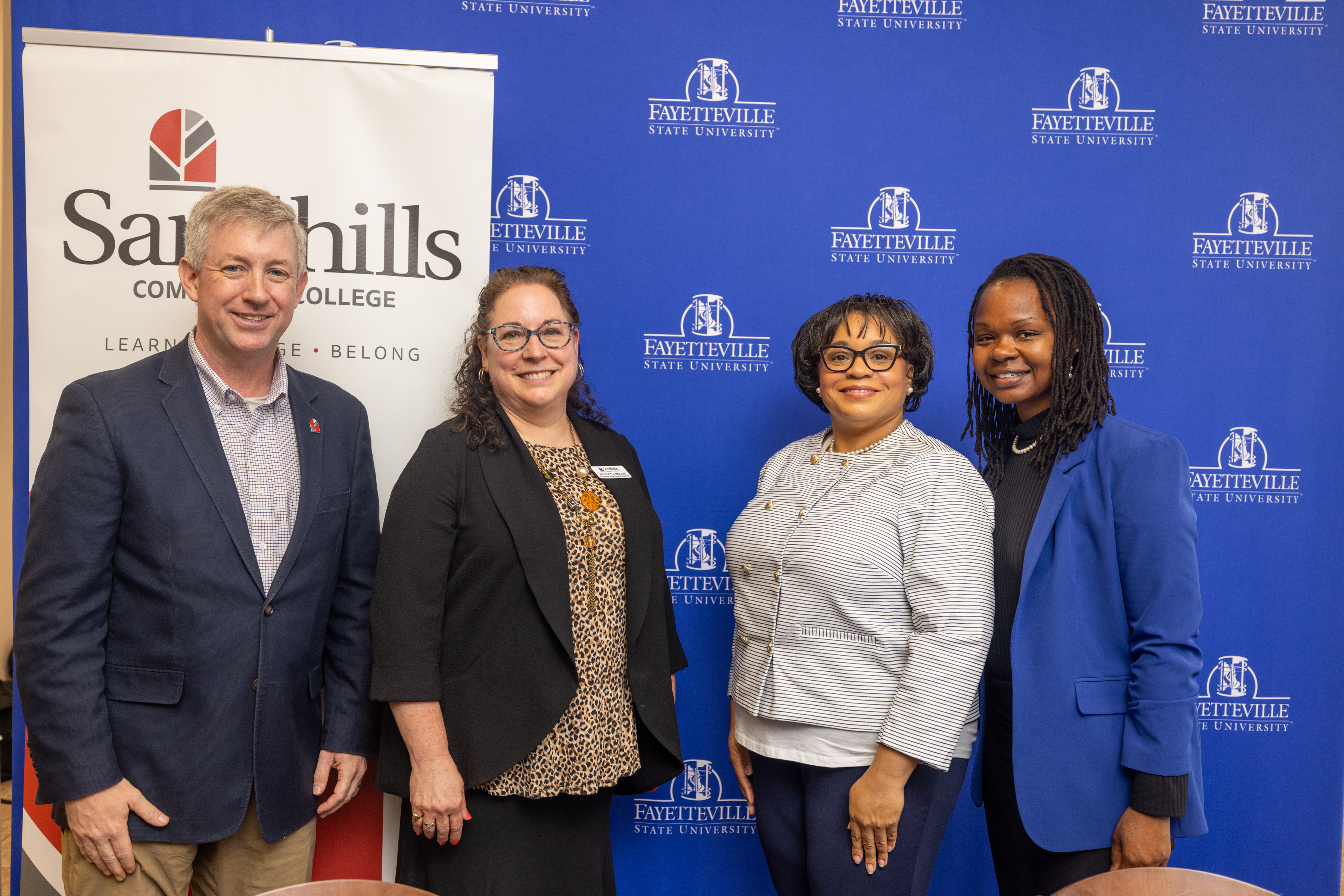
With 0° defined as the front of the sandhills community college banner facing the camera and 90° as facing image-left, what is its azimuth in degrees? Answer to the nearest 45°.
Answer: approximately 0°

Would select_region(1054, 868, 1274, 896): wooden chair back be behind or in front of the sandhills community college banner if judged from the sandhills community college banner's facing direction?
in front

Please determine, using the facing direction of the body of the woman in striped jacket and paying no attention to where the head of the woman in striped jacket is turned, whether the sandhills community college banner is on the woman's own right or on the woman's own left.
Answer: on the woman's own right

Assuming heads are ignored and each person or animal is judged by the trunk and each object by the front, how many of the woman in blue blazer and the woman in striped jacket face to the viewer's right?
0

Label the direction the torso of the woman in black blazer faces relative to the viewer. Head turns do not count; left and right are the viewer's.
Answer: facing the viewer and to the right of the viewer

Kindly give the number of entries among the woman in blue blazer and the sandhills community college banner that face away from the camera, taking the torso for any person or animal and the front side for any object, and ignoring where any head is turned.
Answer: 0

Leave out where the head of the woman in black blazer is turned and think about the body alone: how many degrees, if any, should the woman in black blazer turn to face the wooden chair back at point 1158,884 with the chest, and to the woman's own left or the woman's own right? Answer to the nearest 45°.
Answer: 0° — they already face it

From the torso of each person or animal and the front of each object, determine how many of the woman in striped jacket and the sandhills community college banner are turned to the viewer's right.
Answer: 0
